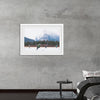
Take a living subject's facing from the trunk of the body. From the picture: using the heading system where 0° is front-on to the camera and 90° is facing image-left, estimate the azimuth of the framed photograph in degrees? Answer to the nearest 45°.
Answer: approximately 0°
